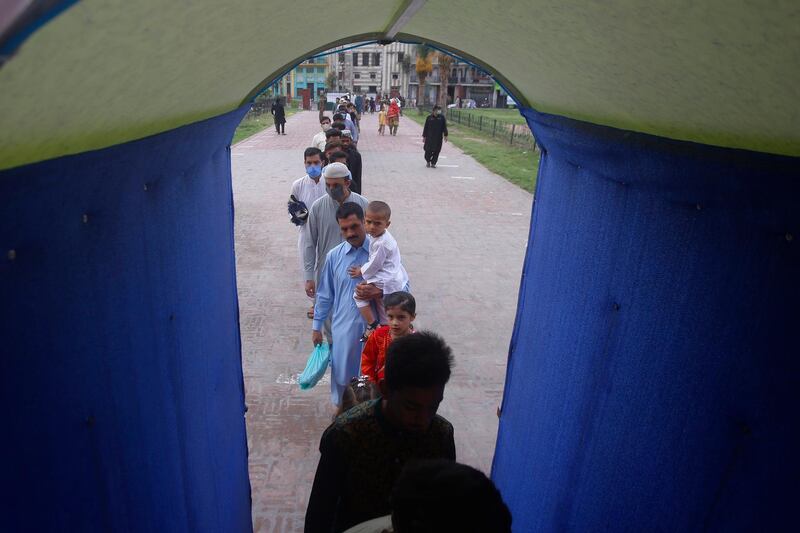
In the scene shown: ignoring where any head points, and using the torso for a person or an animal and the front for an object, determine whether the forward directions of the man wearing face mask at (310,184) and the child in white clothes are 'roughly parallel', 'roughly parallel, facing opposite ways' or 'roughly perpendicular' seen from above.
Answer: roughly perpendicular

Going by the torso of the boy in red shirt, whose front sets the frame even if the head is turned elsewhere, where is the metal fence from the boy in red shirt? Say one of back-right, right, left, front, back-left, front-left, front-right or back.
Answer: back

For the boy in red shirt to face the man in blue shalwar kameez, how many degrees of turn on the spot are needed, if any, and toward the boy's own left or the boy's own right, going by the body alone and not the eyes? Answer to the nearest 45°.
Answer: approximately 135° to the boy's own right

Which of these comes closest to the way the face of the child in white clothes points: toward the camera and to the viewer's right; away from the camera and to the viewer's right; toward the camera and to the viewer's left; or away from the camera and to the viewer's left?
toward the camera and to the viewer's left

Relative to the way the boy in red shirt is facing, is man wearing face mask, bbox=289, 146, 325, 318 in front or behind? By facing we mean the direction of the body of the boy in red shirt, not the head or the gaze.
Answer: behind

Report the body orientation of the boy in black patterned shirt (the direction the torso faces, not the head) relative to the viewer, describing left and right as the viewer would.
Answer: facing the viewer and to the right of the viewer

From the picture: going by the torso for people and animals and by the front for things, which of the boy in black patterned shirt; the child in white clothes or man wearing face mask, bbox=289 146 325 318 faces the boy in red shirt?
the man wearing face mask

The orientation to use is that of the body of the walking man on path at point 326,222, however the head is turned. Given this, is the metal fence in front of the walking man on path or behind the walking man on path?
behind

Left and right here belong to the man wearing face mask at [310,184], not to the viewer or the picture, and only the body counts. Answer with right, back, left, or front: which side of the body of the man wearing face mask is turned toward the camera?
front

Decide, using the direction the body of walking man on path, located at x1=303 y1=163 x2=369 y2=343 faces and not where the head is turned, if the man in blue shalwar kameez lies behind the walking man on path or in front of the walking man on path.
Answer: in front

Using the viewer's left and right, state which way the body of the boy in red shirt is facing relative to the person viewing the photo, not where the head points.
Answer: facing the viewer

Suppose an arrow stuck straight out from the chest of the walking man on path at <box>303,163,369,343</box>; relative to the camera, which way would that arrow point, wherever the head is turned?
toward the camera

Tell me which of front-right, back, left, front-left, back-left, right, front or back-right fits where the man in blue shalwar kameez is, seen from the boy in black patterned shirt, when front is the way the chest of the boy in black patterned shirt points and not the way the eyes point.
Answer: back-left
